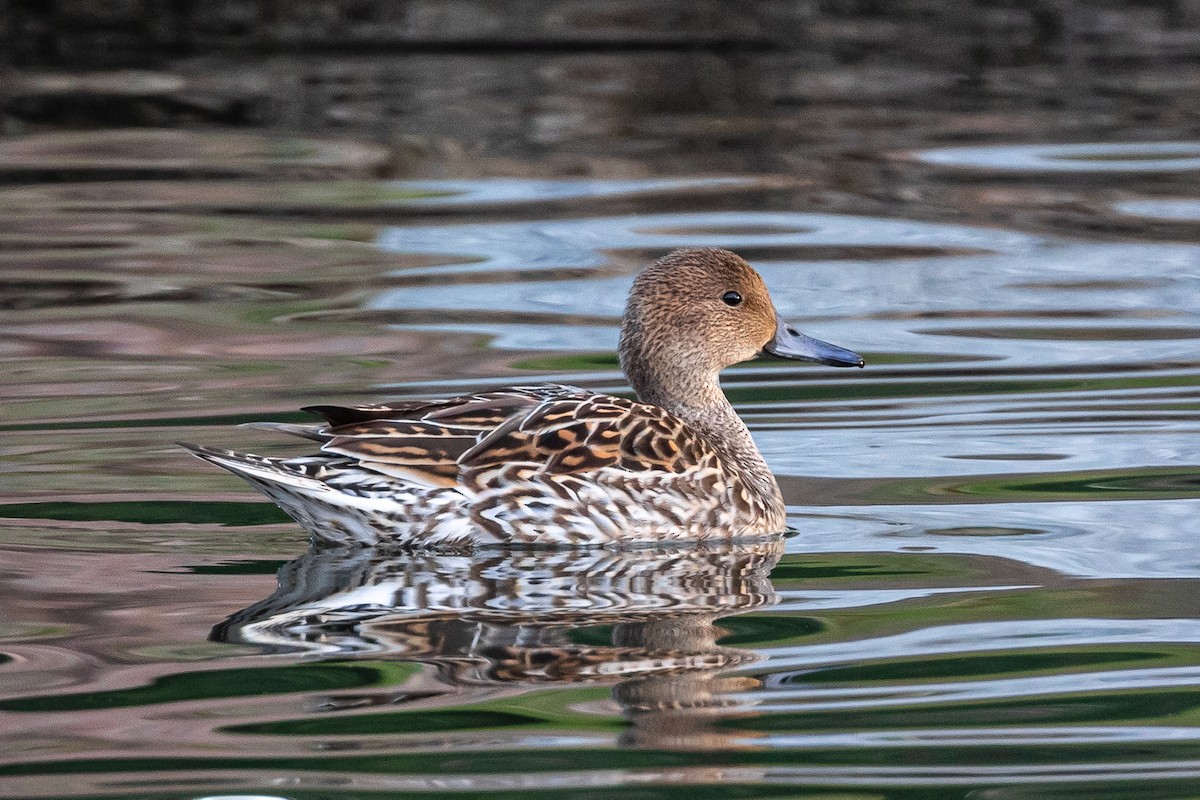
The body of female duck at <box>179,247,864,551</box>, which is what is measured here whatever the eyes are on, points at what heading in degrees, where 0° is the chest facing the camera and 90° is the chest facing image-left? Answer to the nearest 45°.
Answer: approximately 270°
